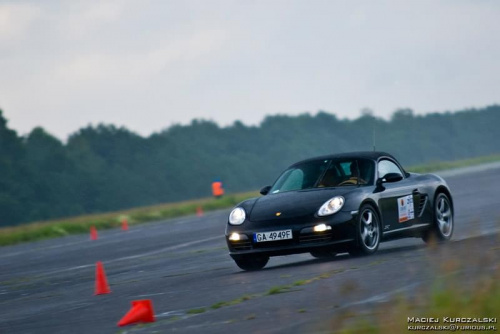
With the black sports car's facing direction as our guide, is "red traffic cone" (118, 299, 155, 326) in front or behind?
in front

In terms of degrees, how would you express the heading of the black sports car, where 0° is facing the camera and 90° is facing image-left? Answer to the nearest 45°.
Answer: approximately 45°
